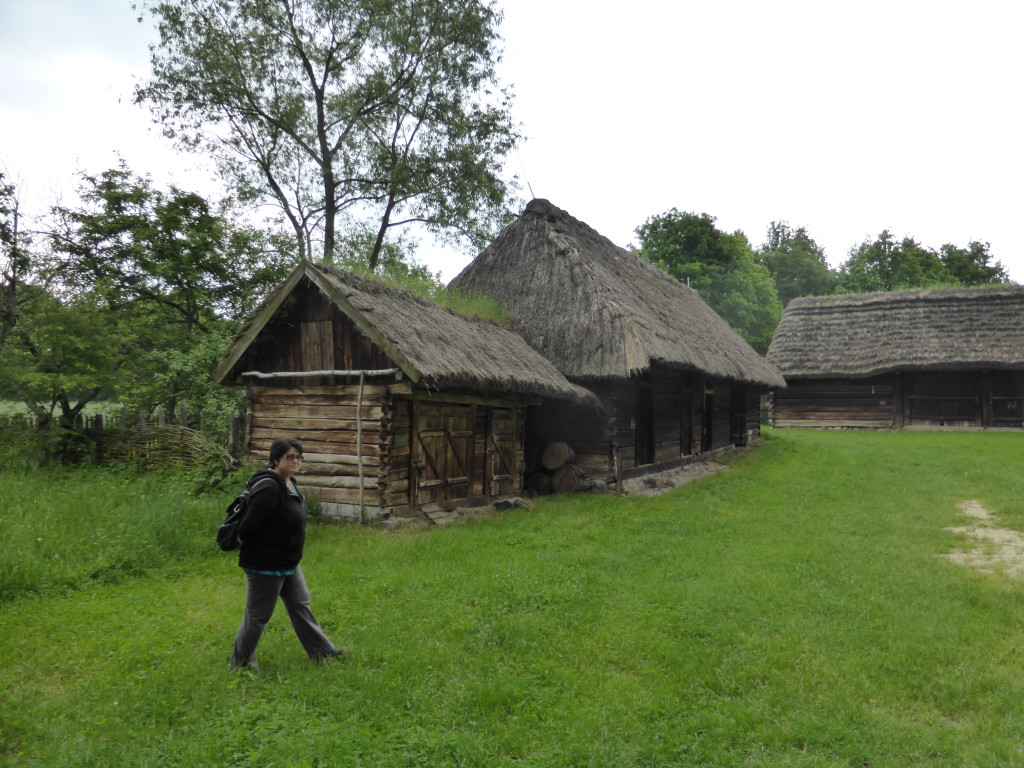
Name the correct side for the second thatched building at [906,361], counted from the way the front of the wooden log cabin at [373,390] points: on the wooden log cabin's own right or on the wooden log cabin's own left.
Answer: on the wooden log cabin's own left

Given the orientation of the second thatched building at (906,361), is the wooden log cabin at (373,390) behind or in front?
in front

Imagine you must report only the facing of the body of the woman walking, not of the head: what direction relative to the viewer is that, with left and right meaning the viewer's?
facing to the right of the viewer

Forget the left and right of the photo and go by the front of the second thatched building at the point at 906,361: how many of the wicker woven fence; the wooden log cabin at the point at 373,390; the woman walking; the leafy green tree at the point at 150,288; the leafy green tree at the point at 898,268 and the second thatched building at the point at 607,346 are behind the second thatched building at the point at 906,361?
1

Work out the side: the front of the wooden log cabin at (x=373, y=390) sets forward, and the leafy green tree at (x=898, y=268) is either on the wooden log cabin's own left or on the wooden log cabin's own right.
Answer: on the wooden log cabin's own left

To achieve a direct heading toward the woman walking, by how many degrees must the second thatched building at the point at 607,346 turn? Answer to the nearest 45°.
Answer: approximately 45° to its right

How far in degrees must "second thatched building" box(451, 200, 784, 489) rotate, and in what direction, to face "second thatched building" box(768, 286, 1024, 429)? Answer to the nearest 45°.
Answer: approximately 90° to its left

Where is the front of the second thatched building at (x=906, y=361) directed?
toward the camera

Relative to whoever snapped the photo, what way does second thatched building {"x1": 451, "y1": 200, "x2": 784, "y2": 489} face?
facing the viewer and to the right of the viewer

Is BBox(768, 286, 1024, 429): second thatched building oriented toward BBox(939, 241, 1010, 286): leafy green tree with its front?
no

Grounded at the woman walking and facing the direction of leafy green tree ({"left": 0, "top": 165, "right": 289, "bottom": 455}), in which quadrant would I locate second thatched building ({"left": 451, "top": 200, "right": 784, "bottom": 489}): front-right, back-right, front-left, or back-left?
front-right

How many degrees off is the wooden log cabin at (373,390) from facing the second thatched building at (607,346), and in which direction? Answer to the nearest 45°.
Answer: approximately 90° to its left

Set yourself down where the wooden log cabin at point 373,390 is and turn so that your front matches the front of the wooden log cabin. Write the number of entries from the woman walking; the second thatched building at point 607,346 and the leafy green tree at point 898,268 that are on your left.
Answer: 2

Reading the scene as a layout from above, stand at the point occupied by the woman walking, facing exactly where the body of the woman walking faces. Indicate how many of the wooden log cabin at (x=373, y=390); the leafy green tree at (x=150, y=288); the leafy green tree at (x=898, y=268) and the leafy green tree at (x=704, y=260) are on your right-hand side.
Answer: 0

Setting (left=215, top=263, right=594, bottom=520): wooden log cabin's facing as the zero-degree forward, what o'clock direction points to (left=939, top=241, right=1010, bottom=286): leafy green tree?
The leafy green tree is roughly at 9 o'clock from the wooden log cabin.

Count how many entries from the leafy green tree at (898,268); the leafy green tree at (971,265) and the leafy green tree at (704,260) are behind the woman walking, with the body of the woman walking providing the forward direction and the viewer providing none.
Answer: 0
